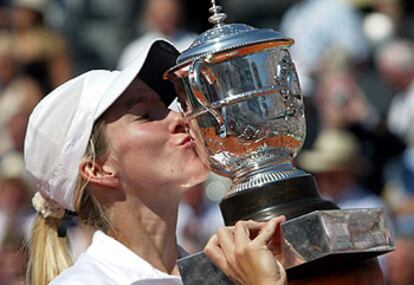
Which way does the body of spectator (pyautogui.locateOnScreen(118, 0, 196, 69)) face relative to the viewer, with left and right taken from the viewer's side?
facing the viewer

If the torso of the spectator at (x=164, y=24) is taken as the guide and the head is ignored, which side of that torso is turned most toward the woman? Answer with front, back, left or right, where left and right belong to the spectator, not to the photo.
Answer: front
